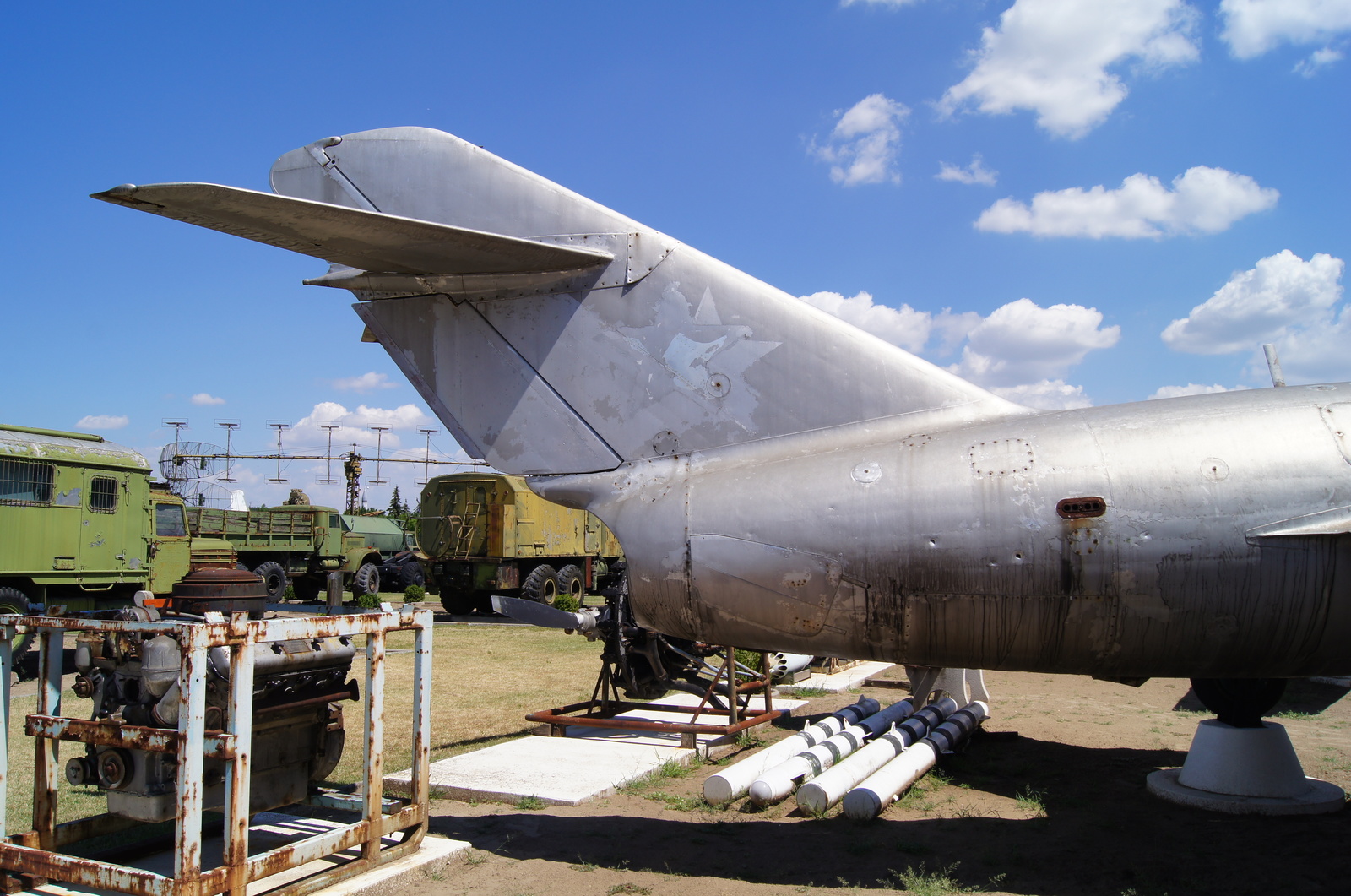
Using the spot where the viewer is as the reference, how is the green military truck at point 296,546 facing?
facing away from the viewer and to the right of the viewer

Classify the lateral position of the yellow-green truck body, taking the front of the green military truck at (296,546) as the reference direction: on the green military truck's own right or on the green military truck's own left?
on the green military truck's own right

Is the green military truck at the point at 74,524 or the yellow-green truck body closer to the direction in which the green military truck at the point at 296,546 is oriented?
the yellow-green truck body

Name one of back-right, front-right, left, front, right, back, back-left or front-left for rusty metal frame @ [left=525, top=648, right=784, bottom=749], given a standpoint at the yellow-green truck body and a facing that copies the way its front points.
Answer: back-right

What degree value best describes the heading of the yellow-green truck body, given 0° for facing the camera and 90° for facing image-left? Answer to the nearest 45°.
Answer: approximately 225°

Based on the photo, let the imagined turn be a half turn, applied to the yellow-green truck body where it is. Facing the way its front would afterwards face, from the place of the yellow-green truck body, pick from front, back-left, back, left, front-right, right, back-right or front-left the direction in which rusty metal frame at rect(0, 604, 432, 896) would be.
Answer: front-left

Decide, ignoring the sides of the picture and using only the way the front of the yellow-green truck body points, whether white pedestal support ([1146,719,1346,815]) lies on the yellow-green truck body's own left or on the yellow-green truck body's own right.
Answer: on the yellow-green truck body's own right

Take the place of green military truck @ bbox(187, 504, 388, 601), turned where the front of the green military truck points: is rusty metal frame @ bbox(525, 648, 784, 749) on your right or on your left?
on your right

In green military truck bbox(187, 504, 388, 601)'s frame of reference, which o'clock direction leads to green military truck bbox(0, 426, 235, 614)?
green military truck bbox(0, 426, 235, 614) is roughly at 5 o'clock from green military truck bbox(187, 504, 388, 601).
